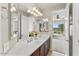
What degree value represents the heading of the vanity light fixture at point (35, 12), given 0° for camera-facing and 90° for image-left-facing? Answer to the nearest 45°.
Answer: approximately 315°
